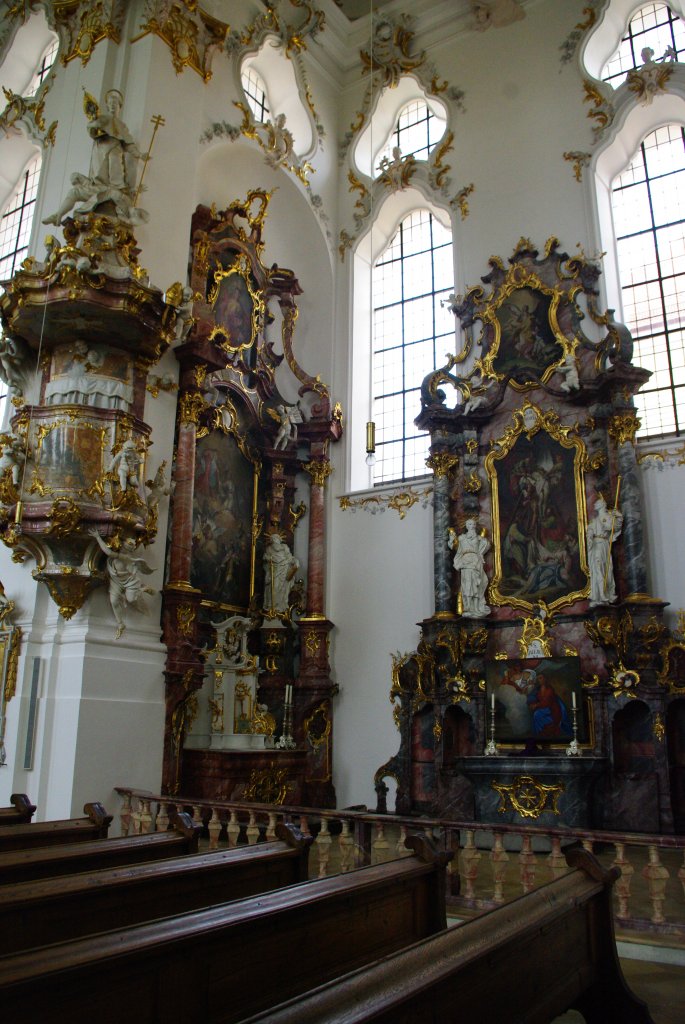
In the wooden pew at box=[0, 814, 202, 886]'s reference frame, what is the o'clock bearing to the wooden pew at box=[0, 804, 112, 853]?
the wooden pew at box=[0, 804, 112, 853] is roughly at 1 o'clock from the wooden pew at box=[0, 814, 202, 886].

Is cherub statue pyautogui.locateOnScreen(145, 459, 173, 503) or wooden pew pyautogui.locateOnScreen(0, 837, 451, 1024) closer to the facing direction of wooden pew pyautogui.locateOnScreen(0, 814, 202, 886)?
the cherub statue

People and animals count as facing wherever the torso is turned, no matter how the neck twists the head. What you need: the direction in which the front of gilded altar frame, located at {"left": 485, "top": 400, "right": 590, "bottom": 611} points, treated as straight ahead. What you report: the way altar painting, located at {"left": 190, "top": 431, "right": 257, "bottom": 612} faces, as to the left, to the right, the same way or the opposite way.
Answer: to the left

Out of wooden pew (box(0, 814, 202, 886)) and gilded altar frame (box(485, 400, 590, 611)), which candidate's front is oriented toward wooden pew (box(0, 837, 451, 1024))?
the gilded altar frame

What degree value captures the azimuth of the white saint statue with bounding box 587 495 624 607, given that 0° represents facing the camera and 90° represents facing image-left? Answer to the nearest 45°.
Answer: approximately 45°

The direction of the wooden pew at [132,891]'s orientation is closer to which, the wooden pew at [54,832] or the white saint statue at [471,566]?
the wooden pew

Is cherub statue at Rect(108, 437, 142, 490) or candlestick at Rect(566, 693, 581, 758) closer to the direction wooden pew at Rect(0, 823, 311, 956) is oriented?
the cherub statue
